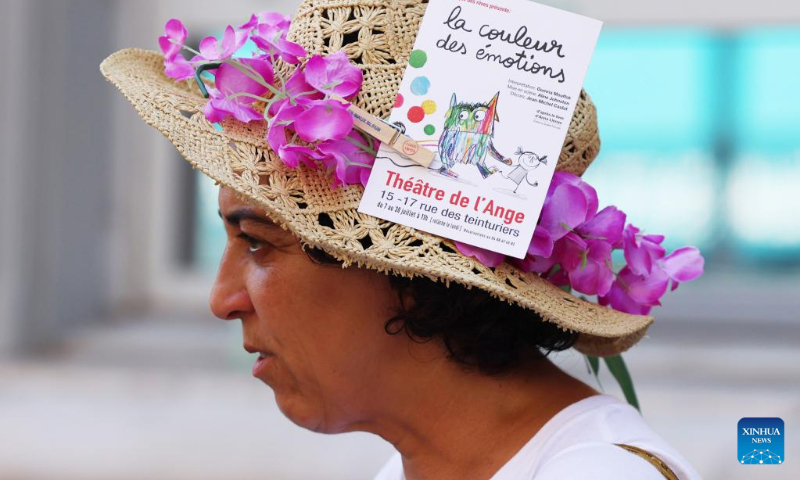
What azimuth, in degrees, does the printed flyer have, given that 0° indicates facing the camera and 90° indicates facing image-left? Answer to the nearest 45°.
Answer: approximately 0°

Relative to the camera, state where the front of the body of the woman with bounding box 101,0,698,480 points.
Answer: to the viewer's left

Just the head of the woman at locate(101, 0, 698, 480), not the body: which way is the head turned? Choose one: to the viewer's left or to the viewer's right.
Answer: to the viewer's left
